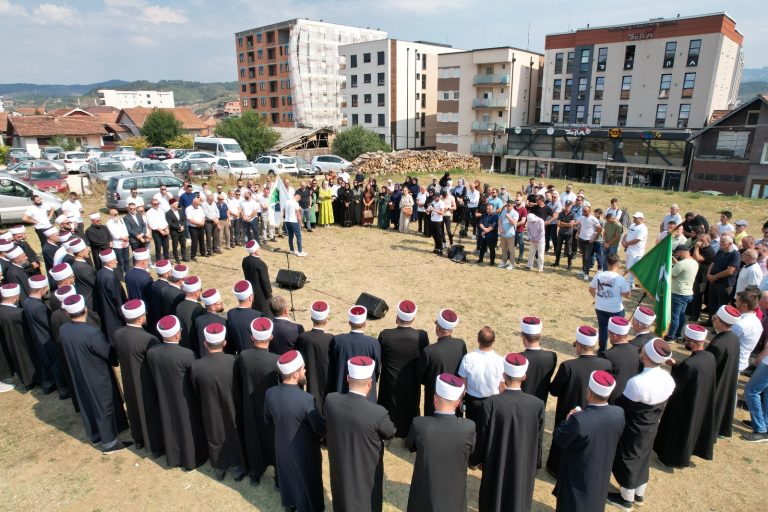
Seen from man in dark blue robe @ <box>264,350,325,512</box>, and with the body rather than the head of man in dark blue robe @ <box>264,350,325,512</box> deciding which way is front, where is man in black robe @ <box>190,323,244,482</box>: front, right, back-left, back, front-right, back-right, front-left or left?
left

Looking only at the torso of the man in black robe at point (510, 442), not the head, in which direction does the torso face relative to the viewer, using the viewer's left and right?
facing away from the viewer

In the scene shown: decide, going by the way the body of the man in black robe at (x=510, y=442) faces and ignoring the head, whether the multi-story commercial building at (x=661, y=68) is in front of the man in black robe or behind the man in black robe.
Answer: in front

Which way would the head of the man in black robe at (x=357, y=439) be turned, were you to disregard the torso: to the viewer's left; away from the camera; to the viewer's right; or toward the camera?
away from the camera

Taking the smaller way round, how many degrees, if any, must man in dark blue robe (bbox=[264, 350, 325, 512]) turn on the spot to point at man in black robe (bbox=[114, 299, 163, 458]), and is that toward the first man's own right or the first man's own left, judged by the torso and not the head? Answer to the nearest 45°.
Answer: approximately 90° to the first man's own left

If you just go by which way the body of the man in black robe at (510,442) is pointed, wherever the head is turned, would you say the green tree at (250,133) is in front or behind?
in front

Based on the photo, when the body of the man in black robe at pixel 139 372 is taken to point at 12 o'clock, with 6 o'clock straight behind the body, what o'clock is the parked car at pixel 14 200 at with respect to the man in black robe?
The parked car is roughly at 10 o'clock from the man in black robe.

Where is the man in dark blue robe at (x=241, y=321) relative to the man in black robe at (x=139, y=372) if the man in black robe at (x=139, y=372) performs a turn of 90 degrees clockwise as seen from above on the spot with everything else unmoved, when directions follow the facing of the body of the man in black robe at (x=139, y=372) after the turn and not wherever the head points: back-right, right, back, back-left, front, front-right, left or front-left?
front-left

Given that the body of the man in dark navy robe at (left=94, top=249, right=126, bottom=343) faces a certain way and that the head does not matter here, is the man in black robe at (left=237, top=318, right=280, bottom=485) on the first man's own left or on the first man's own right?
on the first man's own right

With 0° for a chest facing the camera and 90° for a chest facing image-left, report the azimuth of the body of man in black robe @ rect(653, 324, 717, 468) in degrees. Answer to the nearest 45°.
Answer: approximately 135°

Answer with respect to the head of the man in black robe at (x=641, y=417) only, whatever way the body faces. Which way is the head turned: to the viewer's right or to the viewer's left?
to the viewer's left

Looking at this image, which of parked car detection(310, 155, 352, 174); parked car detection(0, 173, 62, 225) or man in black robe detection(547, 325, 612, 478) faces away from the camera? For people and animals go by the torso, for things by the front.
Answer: the man in black robe
